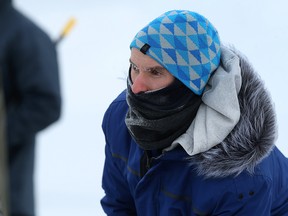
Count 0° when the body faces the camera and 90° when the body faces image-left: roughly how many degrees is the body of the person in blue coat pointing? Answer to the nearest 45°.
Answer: approximately 45°
